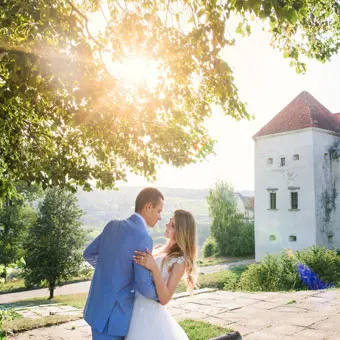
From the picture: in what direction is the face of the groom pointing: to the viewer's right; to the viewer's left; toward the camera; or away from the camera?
to the viewer's right

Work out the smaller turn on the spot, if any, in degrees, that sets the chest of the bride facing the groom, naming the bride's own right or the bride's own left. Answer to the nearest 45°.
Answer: approximately 45° to the bride's own left

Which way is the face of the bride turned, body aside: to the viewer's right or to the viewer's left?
to the viewer's left

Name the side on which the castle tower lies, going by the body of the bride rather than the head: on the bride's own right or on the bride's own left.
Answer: on the bride's own right

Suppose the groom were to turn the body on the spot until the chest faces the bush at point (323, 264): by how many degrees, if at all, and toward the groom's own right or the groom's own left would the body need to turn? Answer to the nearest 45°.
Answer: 0° — they already face it

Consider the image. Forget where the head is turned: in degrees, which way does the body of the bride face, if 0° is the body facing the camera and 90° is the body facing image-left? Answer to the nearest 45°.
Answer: approximately 90°

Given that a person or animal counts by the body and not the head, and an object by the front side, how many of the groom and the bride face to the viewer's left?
1

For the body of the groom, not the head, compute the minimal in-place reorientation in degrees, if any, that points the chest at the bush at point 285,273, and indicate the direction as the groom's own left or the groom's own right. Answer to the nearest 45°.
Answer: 0° — they already face it

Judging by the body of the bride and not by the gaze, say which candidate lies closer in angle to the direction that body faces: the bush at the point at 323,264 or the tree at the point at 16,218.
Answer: the tree

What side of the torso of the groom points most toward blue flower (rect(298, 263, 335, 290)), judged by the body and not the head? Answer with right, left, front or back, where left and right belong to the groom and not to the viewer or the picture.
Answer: front

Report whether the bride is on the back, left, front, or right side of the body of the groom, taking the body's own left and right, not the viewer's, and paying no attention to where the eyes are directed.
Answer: front

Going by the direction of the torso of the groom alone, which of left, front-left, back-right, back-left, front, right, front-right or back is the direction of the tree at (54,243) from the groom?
front-left
